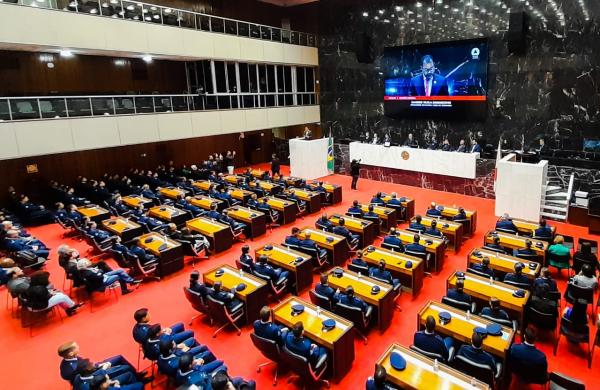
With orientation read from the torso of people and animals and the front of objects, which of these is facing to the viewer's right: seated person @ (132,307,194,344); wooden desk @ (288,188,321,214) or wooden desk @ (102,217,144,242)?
the seated person

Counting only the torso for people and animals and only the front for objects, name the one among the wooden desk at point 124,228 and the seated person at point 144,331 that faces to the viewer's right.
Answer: the seated person

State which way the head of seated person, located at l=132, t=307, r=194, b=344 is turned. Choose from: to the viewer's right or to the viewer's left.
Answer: to the viewer's right

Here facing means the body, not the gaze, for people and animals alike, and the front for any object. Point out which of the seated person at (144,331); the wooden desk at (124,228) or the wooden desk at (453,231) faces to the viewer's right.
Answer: the seated person

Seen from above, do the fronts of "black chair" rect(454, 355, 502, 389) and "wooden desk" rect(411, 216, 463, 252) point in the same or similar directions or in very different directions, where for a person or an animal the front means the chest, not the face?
very different directions

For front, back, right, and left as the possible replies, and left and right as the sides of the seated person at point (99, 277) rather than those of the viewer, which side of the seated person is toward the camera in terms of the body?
right

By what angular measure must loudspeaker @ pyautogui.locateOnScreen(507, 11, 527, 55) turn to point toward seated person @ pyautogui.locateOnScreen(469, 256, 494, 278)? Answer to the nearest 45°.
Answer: approximately 45° to its left

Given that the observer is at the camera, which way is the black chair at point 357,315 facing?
facing away from the viewer and to the right of the viewer

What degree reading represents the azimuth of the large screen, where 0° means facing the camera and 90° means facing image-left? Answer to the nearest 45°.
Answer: approximately 45°

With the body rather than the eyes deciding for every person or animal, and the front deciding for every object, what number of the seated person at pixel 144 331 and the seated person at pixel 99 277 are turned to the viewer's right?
2
